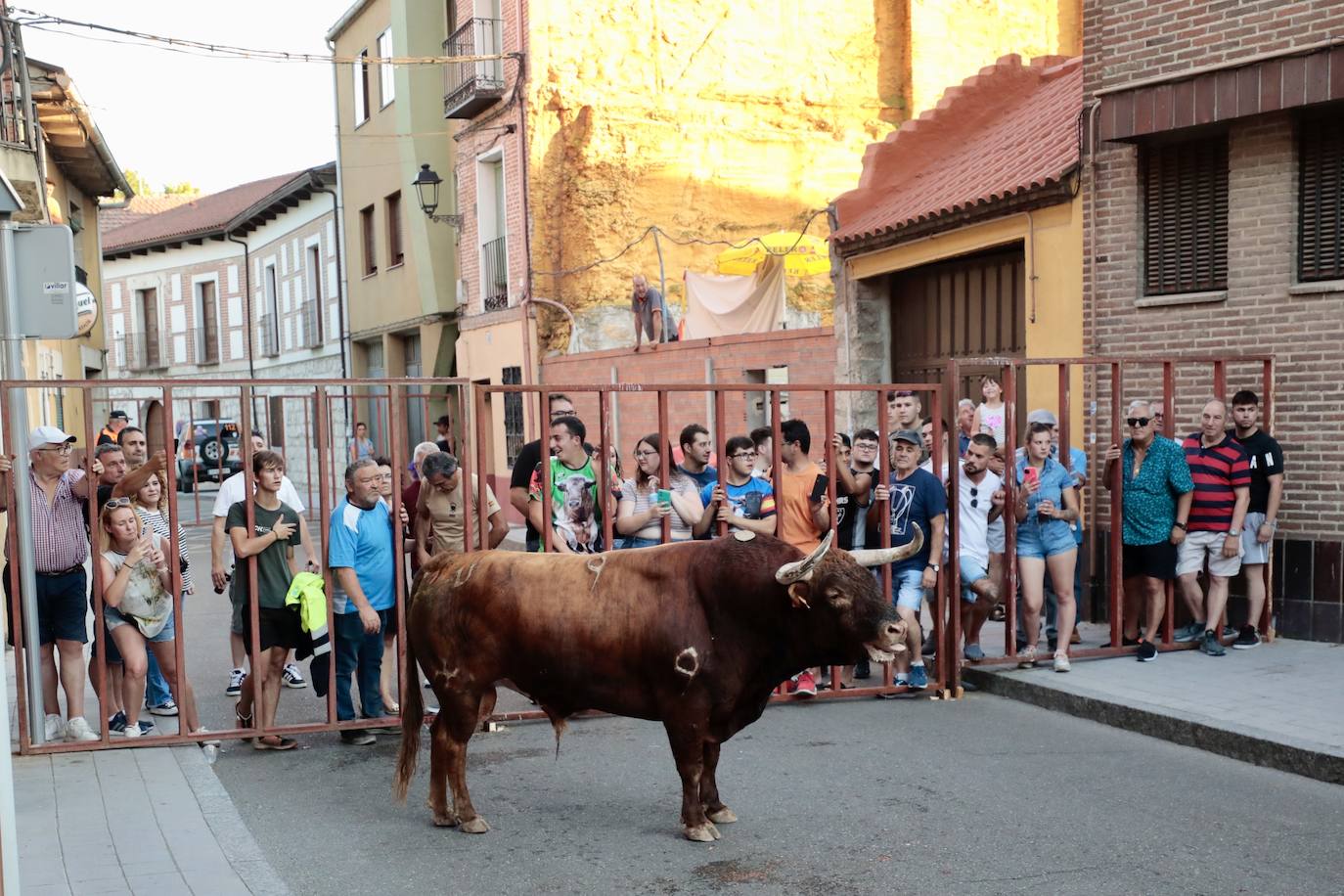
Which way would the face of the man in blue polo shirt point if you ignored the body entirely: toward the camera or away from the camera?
toward the camera

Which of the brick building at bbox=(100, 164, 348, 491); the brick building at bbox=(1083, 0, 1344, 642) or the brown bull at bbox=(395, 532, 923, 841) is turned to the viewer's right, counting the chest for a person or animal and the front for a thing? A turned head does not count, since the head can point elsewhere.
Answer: the brown bull

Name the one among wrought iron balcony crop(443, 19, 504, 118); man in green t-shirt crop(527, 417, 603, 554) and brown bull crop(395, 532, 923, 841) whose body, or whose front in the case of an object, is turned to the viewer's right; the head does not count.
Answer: the brown bull

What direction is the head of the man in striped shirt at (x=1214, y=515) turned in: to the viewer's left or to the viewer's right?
to the viewer's left

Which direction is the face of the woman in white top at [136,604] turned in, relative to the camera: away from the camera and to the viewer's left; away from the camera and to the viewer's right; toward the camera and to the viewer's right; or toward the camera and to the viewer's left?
toward the camera and to the viewer's right

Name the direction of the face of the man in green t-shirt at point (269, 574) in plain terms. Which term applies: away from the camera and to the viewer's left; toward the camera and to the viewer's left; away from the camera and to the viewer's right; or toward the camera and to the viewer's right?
toward the camera and to the viewer's right

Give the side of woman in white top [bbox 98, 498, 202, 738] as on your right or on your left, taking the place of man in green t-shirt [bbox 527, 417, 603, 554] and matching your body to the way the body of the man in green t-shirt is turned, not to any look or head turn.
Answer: on your right

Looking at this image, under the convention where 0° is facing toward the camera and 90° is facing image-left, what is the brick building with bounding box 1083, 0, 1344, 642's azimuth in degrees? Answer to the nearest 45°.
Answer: approximately 45°

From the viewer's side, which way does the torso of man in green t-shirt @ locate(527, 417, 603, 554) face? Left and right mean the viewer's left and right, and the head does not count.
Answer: facing the viewer

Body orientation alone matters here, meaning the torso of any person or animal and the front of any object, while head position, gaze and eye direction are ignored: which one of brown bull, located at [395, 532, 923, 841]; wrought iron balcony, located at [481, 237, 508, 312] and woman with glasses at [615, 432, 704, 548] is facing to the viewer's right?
the brown bull

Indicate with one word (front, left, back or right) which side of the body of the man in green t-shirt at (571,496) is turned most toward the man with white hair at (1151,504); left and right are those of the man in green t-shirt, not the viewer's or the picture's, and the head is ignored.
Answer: left

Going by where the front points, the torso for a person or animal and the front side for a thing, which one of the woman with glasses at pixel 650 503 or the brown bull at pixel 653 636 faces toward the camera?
the woman with glasses

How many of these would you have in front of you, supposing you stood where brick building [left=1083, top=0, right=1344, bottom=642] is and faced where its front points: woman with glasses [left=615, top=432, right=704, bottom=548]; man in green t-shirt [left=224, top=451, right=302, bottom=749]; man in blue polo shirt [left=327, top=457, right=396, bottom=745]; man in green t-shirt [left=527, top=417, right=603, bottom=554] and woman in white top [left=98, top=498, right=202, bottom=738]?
5

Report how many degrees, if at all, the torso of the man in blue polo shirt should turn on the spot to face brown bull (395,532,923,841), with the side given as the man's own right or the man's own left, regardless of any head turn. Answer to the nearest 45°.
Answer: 0° — they already face it

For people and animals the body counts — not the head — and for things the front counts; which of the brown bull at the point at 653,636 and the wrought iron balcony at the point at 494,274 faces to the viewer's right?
the brown bull

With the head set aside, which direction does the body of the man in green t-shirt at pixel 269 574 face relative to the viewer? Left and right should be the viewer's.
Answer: facing the viewer and to the right of the viewer

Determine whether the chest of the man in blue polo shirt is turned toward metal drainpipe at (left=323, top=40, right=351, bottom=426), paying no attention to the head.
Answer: no

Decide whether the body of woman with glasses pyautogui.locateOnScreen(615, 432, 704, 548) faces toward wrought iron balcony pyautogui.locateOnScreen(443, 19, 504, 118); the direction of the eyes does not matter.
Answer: no

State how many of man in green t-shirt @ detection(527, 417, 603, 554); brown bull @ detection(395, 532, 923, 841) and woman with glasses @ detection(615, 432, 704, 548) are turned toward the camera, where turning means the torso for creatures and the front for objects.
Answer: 2
